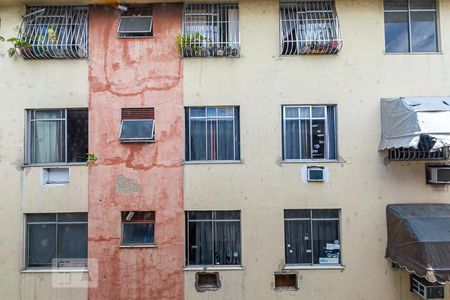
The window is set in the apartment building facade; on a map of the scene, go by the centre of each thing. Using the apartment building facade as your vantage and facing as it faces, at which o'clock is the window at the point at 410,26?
The window is roughly at 9 o'clock from the apartment building facade.

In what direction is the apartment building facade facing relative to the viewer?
toward the camera

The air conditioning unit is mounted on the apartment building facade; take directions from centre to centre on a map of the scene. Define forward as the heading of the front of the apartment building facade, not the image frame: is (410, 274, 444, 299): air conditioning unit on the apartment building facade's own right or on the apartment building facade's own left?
on the apartment building facade's own left
